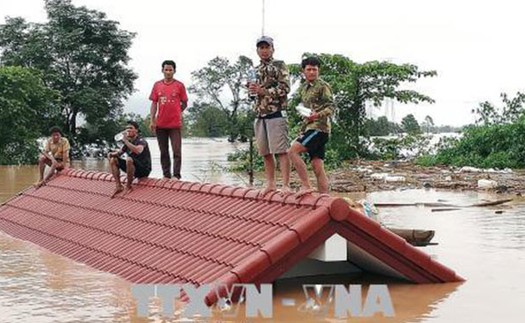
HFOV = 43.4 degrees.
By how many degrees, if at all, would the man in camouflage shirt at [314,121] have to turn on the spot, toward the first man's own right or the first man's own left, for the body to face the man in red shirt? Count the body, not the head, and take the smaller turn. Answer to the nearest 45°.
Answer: approximately 90° to the first man's own right

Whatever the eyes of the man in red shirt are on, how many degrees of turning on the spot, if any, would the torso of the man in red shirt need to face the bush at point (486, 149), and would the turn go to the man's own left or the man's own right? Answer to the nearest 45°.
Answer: approximately 135° to the man's own left

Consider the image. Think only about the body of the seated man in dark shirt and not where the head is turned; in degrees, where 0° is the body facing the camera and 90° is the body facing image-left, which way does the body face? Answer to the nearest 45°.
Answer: approximately 45°

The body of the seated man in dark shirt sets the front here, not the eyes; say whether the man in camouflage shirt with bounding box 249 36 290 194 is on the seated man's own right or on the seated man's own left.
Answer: on the seated man's own left

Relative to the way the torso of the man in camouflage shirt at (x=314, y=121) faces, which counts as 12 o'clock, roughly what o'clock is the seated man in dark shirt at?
The seated man in dark shirt is roughly at 3 o'clock from the man in camouflage shirt.

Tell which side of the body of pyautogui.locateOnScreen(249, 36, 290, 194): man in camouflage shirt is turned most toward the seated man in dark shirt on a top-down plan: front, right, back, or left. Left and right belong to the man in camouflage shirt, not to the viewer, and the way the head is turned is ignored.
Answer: right

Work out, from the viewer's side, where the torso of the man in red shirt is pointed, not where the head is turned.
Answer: toward the camera

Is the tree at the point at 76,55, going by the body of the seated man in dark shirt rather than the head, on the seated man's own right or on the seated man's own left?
on the seated man's own right

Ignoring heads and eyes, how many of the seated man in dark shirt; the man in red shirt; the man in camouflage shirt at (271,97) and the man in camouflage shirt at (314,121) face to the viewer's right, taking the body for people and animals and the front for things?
0

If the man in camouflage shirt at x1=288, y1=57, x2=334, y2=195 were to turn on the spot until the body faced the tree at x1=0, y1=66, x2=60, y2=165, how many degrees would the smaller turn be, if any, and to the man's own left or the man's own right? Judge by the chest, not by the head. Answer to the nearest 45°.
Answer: approximately 90° to the man's own right

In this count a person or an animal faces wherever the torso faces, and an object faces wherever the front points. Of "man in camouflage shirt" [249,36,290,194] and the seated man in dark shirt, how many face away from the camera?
0
